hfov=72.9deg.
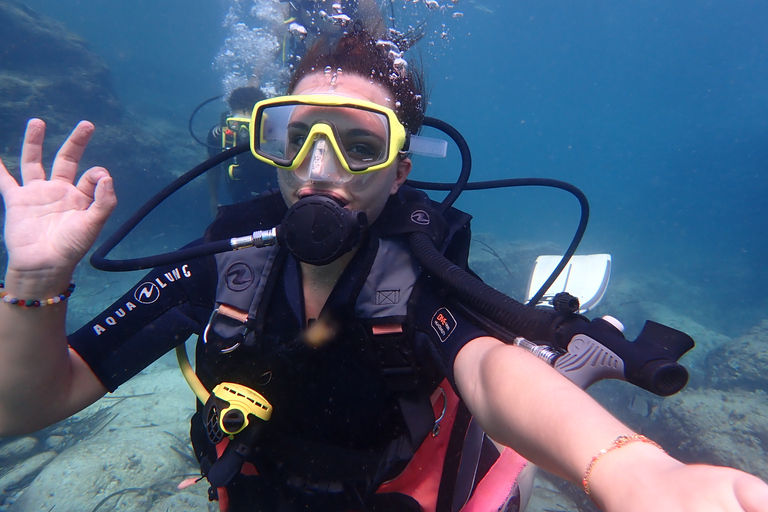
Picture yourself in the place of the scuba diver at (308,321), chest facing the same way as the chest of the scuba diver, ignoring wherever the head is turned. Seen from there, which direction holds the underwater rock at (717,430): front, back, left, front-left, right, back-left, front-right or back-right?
back-left

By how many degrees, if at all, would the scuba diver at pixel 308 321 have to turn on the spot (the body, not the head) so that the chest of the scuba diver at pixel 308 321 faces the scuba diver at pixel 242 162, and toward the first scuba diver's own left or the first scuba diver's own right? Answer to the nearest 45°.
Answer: approximately 135° to the first scuba diver's own right

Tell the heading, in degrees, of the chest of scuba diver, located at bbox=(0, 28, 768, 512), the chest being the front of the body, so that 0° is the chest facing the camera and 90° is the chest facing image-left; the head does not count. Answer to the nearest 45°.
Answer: approximately 0°

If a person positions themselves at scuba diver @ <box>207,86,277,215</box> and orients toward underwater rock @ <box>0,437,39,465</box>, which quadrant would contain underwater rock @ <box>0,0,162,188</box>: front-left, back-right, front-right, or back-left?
back-right

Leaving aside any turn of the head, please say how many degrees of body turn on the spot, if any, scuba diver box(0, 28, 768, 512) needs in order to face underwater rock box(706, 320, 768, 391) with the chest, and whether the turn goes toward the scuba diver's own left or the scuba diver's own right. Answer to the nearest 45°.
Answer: approximately 135° to the scuba diver's own left
